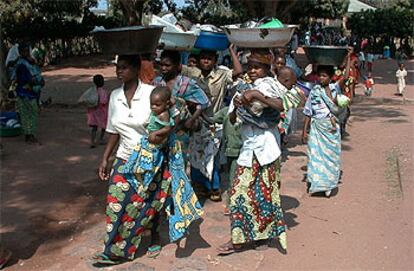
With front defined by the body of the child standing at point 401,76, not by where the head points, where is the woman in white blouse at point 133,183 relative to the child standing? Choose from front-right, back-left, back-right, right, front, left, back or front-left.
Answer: front

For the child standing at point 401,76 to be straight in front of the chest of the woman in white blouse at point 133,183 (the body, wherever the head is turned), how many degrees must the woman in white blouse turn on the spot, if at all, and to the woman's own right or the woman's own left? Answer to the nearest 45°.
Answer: approximately 180°

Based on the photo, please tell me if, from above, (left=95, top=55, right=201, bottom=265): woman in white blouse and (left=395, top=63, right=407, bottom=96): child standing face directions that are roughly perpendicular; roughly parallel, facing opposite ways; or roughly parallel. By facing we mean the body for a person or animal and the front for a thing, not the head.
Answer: roughly parallel

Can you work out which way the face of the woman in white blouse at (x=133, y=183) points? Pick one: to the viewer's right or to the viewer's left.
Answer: to the viewer's left

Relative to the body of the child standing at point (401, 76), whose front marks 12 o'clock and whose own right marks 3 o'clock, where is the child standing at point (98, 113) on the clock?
the child standing at point (98, 113) is roughly at 1 o'clock from the child standing at point (401, 76).

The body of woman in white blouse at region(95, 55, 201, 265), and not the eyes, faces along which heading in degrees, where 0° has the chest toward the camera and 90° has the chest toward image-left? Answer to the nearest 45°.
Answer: approximately 45°

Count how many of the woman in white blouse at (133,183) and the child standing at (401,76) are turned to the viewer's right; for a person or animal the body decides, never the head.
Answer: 0

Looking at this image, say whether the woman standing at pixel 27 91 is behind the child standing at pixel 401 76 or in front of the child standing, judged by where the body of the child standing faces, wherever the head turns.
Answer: in front

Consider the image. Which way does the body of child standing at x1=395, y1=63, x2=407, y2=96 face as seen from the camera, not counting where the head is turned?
toward the camera

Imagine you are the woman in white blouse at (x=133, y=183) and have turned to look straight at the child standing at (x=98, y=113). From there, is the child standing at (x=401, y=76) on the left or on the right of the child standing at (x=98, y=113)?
right

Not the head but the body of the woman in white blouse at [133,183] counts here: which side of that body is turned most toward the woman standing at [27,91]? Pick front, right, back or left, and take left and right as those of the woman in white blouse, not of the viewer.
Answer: right

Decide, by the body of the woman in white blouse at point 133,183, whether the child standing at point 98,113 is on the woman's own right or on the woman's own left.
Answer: on the woman's own right
